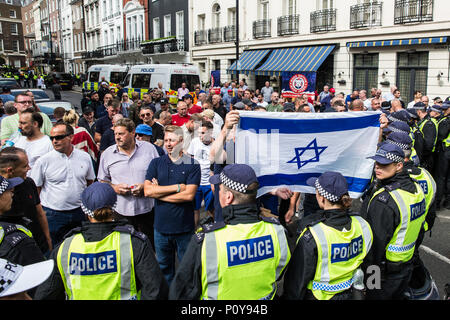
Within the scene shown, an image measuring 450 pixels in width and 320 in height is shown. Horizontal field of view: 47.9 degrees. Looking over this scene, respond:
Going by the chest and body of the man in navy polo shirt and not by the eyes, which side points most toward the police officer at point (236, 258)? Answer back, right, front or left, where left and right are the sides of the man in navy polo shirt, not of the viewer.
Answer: front

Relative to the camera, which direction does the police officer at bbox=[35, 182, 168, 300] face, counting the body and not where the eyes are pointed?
away from the camera

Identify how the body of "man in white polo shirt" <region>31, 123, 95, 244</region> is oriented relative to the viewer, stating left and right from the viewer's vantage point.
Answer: facing the viewer

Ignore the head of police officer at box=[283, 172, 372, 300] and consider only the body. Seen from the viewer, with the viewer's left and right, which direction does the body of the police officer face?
facing away from the viewer and to the left of the viewer

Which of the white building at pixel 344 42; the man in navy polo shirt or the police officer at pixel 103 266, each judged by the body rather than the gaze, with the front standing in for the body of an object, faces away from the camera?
the police officer

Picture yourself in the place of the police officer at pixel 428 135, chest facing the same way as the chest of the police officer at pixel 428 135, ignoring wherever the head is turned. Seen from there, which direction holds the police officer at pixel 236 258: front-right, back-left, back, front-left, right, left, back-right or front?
left

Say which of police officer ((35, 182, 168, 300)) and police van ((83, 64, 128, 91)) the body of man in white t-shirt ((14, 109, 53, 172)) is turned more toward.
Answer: the police officer

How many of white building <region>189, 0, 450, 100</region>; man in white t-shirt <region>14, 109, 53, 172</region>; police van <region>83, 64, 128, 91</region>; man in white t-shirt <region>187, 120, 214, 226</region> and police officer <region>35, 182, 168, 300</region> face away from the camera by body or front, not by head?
1

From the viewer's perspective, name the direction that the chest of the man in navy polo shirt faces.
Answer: toward the camera

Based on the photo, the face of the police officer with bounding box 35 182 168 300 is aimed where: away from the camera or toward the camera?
away from the camera

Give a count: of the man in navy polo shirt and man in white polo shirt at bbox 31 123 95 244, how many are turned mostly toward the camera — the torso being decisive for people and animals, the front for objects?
2

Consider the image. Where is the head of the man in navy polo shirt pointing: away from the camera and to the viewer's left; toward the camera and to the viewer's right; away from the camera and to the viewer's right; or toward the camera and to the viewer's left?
toward the camera and to the viewer's left

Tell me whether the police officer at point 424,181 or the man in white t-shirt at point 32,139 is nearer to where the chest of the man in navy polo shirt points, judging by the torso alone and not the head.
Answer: the police officer

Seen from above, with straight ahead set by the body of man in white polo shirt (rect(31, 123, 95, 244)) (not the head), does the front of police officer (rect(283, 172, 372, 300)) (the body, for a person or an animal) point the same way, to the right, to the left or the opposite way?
the opposite way
